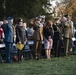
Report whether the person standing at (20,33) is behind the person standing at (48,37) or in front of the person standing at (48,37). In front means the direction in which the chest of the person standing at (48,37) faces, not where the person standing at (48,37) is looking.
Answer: behind

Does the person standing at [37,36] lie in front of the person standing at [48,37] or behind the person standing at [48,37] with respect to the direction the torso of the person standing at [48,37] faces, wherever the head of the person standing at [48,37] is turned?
behind

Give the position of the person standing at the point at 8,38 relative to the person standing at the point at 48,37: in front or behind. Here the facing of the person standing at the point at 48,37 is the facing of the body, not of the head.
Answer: behind
